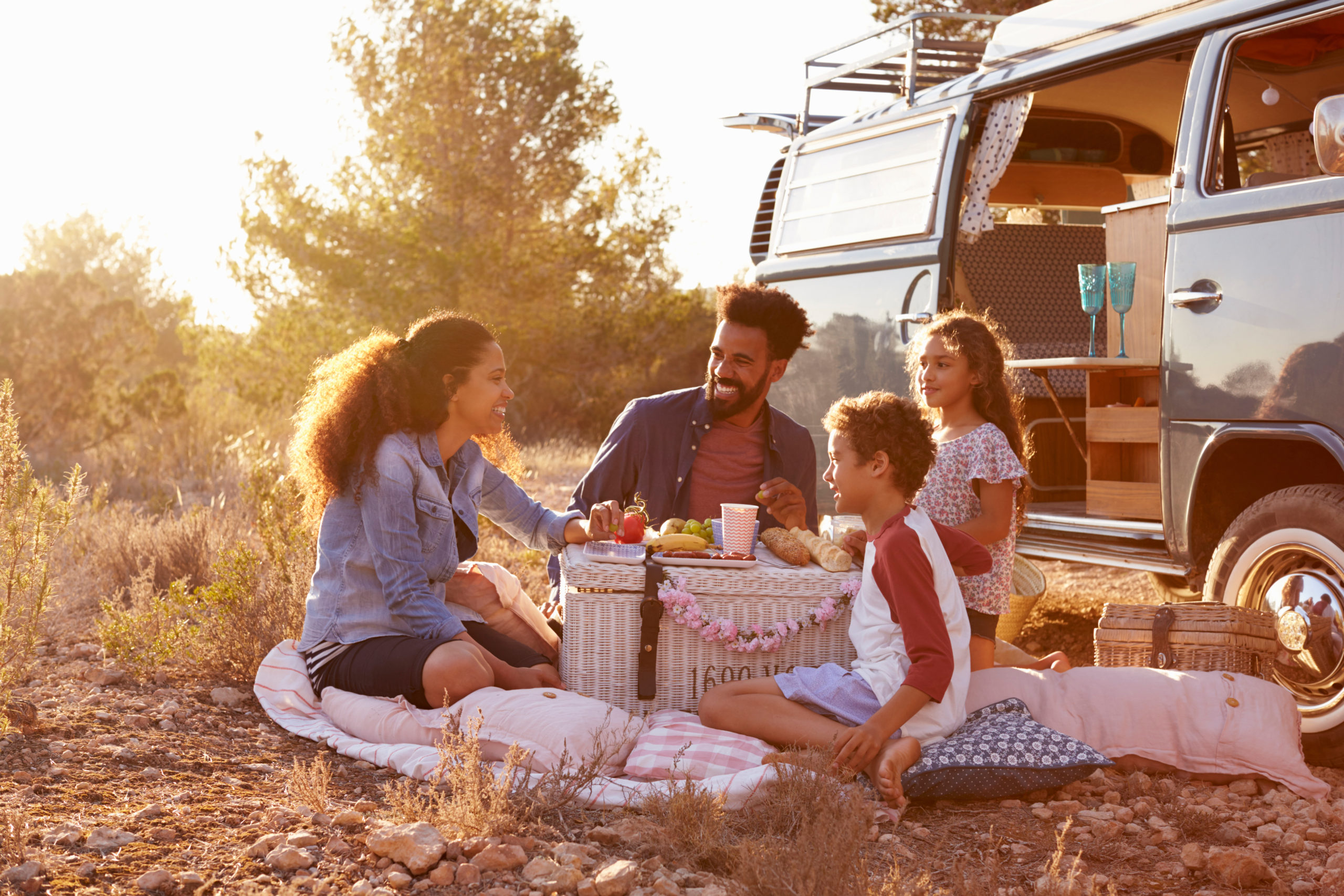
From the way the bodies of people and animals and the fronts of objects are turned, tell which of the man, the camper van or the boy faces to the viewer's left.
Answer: the boy

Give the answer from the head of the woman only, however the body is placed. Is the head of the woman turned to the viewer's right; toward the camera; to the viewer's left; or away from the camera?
to the viewer's right

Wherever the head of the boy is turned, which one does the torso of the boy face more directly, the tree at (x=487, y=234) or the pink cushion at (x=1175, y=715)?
the tree

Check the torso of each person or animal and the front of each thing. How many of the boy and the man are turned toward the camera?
1

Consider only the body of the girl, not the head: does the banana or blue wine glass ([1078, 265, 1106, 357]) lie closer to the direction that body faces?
the banana

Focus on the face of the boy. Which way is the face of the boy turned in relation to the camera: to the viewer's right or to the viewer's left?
to the viewer's left

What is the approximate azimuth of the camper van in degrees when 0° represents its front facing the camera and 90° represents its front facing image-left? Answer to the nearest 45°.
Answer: approximately 315°

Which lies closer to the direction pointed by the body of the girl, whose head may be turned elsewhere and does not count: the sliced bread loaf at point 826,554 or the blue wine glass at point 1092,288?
the sliced bread loaf

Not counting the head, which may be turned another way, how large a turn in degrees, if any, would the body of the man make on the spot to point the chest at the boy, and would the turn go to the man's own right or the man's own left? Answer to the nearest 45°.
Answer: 0° — they already face them

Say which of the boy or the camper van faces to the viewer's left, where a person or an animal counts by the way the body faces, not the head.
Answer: the boy

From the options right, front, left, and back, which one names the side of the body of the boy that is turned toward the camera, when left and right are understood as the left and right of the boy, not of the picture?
left

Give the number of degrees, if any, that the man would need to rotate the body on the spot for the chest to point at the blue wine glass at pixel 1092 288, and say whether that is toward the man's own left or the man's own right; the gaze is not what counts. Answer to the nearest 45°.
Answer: approximately 90° to the man's own left
